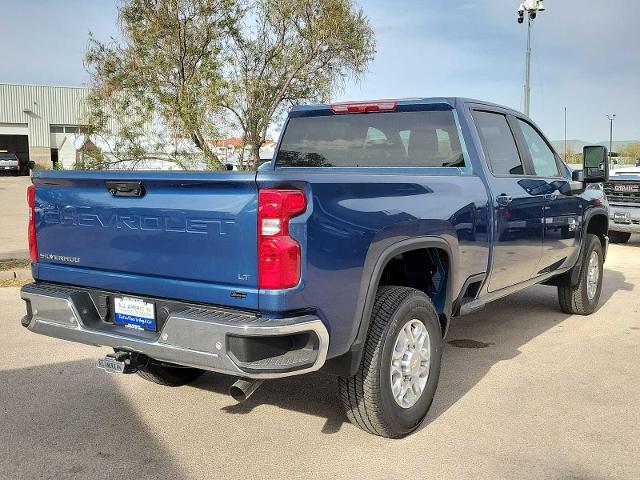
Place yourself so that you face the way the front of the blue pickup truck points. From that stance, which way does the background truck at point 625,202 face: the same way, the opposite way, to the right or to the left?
the opposite way

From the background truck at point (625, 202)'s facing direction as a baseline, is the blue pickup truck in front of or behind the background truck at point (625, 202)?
in front

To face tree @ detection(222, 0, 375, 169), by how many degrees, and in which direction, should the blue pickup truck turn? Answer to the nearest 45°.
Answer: approximately 45° to its left

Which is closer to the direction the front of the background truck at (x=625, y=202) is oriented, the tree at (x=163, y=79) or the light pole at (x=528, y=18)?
the tree

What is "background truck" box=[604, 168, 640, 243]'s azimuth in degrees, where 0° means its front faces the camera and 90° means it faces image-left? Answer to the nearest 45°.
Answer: approximately 0°

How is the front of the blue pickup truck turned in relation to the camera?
facing away from the viewer and to the right of the viewer

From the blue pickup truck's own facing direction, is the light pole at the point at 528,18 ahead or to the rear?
ahead

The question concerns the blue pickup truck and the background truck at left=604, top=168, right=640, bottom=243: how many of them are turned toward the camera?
1

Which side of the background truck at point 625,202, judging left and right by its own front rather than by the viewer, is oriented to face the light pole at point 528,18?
back
